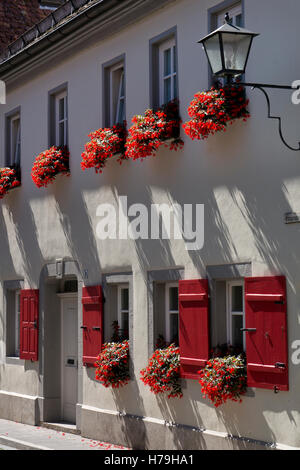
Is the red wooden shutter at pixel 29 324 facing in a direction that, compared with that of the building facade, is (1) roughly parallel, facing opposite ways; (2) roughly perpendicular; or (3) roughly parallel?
roughly parallel

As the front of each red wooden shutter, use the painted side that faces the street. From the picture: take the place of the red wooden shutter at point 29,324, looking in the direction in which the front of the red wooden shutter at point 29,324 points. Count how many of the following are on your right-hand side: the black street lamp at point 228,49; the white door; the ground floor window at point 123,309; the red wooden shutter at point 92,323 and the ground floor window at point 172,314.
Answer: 0

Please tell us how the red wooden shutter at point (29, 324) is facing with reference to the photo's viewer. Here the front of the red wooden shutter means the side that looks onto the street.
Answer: facing the viewer and to the left of the viewer

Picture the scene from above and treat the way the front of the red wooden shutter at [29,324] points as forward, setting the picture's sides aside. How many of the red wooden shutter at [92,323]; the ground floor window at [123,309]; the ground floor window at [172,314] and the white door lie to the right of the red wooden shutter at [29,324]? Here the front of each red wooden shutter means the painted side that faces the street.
0

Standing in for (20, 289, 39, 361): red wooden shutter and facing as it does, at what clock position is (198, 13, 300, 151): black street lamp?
The black street lamp is roughly at 10 o'clock from the red wooden shutter.

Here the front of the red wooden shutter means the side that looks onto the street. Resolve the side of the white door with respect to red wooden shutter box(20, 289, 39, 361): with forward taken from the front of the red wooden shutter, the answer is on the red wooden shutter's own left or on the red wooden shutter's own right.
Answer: on the red wooden shutter's own left

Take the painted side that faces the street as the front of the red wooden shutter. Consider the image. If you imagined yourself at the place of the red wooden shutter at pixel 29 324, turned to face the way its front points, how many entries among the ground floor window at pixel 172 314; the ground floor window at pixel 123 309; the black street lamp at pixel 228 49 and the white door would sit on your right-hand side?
0
